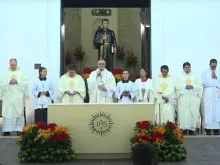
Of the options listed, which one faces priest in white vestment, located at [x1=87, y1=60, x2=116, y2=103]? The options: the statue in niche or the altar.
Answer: the statue in niche

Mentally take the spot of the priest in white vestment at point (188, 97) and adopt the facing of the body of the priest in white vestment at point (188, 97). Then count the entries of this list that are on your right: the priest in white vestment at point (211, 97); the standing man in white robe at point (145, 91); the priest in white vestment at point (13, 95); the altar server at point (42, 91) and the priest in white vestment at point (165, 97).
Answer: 4

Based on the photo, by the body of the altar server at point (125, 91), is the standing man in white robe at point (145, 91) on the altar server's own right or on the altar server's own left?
on the altar server's own left

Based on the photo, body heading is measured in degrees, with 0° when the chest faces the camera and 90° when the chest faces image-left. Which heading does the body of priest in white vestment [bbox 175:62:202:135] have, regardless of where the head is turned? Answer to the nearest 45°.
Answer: approximately 0°

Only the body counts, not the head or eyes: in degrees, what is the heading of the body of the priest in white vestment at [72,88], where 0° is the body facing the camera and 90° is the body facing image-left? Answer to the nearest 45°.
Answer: approximately 0°

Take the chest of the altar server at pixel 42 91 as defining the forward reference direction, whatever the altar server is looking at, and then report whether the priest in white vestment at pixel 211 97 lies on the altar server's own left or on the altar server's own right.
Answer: on the altar server's own left

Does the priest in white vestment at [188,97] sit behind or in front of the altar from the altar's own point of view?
behind

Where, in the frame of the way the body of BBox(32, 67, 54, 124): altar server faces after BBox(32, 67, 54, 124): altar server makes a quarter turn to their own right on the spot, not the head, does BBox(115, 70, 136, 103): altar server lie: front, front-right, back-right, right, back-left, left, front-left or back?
back

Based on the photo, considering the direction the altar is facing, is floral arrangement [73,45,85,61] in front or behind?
behind

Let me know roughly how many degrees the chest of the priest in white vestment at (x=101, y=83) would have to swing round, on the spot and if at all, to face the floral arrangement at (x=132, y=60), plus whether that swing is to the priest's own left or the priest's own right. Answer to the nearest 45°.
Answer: approximately 180°

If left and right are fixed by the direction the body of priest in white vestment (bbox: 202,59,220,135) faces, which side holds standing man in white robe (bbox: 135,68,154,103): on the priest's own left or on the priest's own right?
on the priest's own right

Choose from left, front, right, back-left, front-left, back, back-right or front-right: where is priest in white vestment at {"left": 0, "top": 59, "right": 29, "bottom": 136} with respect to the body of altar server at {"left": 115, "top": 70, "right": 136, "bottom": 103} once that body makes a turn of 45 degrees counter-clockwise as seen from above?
back-right
